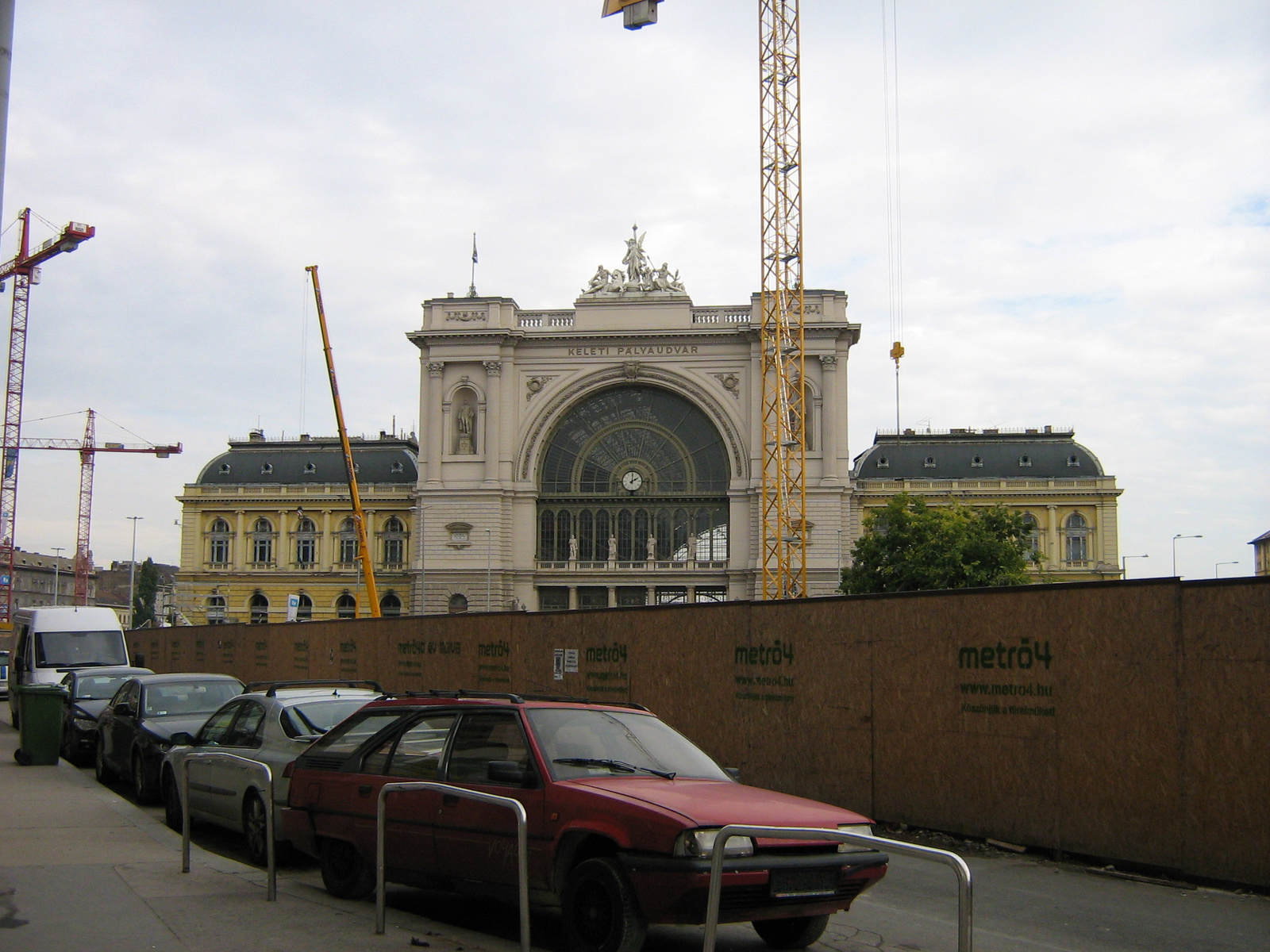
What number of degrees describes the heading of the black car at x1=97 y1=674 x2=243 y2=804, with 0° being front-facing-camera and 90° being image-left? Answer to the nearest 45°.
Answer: approximately 315°

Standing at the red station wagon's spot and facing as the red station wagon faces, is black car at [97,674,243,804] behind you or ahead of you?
behind

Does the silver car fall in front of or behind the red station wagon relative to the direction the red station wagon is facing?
behind

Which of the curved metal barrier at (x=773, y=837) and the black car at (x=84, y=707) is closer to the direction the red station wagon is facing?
the curved metal barrier

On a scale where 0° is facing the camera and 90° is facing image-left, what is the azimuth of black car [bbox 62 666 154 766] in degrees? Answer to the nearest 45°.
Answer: approximately 315°

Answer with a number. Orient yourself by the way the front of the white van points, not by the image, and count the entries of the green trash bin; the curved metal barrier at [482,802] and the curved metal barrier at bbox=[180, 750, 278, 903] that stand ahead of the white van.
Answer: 3

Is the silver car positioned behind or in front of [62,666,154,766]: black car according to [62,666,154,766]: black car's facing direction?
in front

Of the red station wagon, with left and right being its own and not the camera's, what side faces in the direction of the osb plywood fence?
left

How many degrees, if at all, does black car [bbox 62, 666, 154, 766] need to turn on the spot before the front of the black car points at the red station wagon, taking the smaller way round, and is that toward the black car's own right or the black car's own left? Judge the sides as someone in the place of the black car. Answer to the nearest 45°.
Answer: approximately 45° to the black car's own right

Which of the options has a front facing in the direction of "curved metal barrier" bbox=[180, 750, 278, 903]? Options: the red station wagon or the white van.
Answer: the white van

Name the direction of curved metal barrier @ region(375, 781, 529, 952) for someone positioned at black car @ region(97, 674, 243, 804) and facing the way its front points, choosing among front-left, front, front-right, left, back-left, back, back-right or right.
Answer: front-right

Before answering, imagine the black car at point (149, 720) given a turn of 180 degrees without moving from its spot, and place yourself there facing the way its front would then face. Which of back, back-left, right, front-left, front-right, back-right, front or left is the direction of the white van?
front-right
